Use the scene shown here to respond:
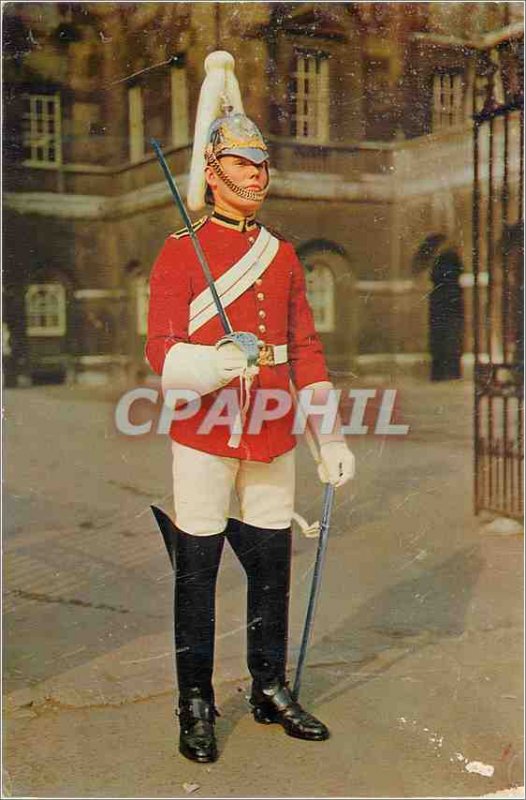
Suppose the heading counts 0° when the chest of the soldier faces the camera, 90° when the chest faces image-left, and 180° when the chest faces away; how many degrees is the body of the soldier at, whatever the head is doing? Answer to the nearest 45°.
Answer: approximately 315°

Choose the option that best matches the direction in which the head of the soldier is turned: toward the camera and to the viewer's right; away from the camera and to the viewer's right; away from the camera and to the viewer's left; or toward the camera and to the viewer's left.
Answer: toward the camera and to the viewer's right
